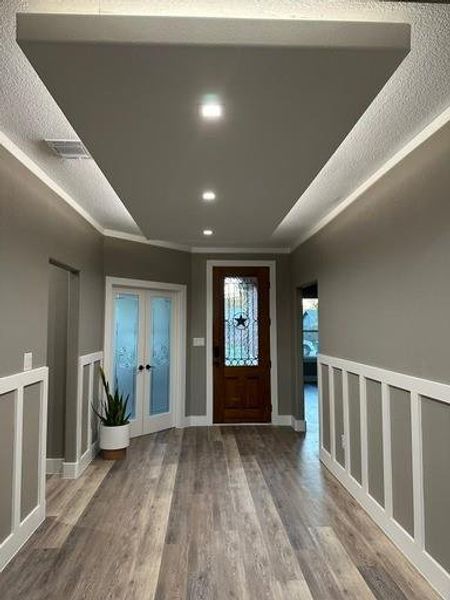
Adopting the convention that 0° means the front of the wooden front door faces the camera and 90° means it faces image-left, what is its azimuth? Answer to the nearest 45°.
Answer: approximately 0°

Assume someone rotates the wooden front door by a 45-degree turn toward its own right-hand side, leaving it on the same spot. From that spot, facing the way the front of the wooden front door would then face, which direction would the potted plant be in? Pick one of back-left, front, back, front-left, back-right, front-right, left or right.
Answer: front

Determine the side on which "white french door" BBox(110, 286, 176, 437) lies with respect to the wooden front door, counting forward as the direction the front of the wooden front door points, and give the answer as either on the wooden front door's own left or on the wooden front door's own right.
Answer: on the wooden front door's own right
